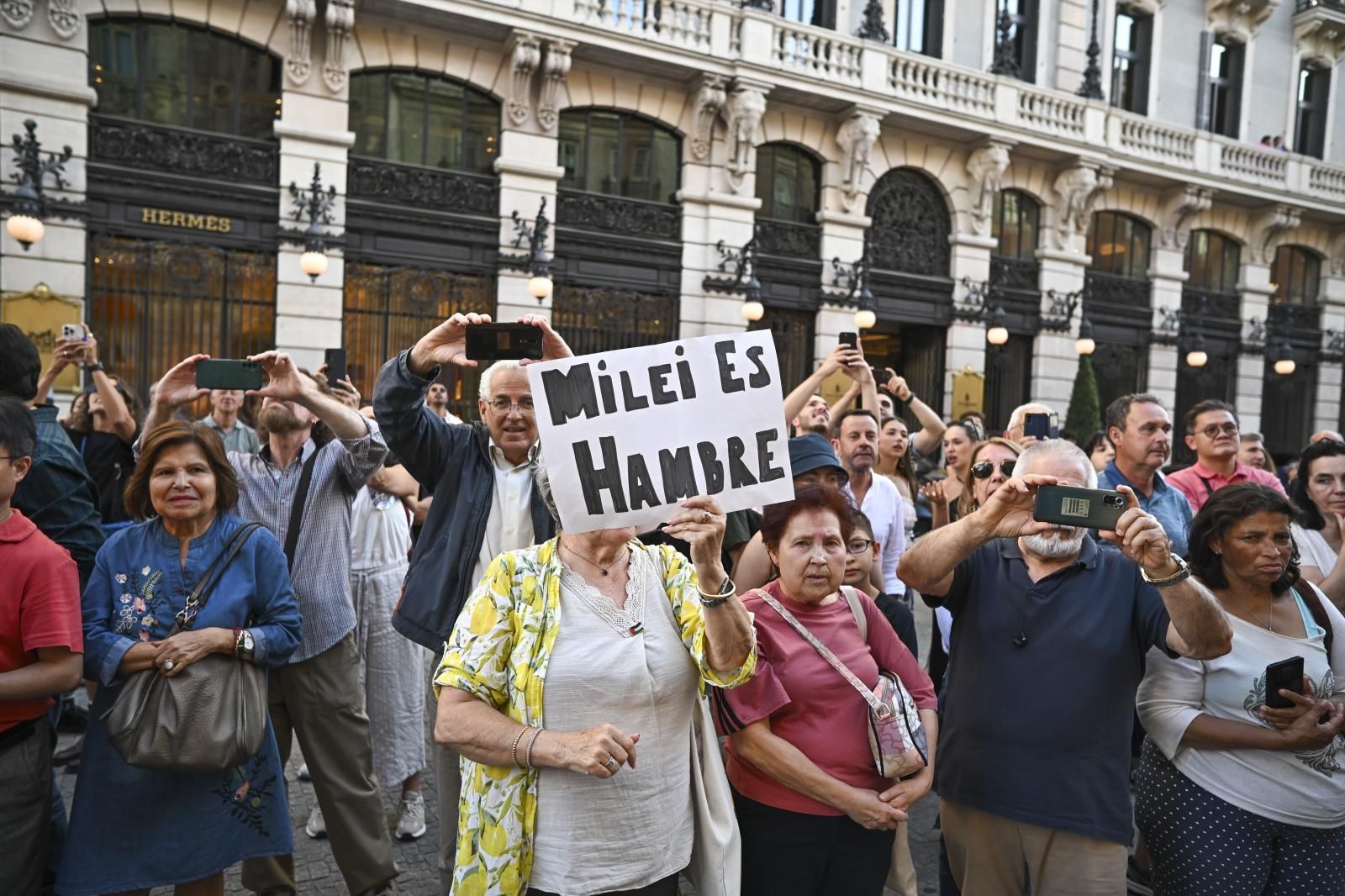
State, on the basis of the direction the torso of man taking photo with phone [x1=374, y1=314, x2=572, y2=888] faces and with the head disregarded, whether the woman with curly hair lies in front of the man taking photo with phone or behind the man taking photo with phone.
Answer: in front

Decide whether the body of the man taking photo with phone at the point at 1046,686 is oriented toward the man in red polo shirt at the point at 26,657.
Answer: no

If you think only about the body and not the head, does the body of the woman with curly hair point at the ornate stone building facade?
no

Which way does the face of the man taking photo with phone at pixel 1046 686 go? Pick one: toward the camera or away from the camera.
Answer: toward the camera

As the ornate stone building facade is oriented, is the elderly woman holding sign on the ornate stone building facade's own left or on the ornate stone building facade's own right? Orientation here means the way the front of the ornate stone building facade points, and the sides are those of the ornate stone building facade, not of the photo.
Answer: on the ornate stone building facade's own right

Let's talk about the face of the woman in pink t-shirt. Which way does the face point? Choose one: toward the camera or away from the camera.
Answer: toward the camera

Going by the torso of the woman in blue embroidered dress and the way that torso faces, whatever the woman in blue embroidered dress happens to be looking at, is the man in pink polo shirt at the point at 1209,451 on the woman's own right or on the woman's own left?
on the woman's own left

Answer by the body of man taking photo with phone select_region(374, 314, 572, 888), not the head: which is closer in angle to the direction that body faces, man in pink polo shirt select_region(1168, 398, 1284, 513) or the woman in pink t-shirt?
the woman in pink t-shirt

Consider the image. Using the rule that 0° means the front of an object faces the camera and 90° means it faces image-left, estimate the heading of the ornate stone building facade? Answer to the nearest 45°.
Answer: approximately 315°

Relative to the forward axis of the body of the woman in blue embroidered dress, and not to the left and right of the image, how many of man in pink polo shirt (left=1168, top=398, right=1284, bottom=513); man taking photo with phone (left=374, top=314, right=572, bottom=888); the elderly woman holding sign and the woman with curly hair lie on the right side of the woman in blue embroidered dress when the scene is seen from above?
0

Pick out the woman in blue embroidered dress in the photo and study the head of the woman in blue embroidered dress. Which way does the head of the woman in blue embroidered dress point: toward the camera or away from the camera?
toward the camera

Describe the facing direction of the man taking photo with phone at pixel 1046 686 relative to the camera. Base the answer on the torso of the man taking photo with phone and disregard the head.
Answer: toward the camera

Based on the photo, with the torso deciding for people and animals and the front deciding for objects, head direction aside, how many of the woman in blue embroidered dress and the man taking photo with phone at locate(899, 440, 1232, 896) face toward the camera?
2

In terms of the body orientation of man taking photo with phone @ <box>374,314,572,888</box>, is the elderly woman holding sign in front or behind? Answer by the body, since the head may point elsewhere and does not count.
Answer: in front

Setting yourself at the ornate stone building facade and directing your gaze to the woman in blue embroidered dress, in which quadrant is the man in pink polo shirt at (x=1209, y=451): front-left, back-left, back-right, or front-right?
front-left

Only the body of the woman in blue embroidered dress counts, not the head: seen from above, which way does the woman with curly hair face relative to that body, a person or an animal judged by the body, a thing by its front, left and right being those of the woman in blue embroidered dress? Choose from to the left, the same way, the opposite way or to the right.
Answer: the same way

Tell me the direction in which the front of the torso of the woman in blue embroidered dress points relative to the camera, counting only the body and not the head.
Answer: toward the camera
